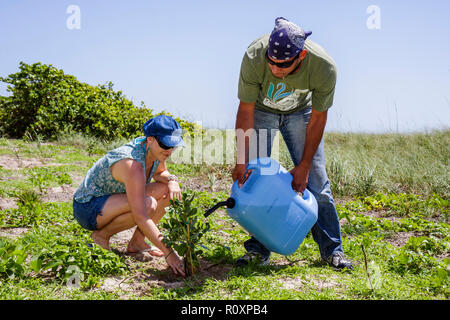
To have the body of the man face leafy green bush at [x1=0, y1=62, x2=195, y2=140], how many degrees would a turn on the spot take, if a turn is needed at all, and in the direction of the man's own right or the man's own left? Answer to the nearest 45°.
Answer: approximately 135° to the man's own right

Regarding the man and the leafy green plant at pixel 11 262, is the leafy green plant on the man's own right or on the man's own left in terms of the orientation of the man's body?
on the man's own right

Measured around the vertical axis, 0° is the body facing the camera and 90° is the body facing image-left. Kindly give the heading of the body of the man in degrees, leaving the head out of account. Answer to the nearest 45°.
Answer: approximately 0°

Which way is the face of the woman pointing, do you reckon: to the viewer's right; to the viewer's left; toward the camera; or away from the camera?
to the viewer's right

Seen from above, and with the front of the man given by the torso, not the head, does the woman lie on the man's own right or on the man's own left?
on the man's own right

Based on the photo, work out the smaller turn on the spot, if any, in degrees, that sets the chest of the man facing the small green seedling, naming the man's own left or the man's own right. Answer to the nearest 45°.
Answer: approximately 45° to the man's own right

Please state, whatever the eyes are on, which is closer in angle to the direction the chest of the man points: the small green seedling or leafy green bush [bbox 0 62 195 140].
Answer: the small green seedling
